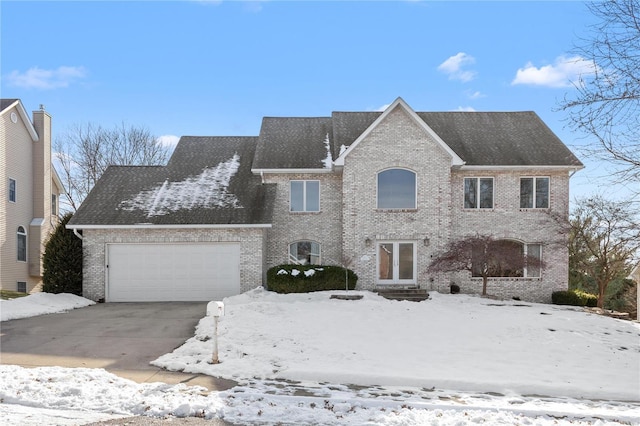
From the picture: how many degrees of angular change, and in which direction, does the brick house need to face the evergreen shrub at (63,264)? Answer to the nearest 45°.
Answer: approximately 90° to its right

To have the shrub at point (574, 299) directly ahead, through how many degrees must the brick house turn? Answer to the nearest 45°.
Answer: approximately 90° to its left

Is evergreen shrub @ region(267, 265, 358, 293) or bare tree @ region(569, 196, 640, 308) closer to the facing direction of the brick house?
the evergreen shrub

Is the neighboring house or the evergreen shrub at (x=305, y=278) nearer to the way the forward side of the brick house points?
the evergreen shrub

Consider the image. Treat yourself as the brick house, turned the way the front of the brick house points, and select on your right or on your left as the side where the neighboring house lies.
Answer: on your right

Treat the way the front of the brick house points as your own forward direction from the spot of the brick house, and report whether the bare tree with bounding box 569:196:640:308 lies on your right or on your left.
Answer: on your left

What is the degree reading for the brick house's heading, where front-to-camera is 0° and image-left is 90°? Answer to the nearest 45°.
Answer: approximately 0°
